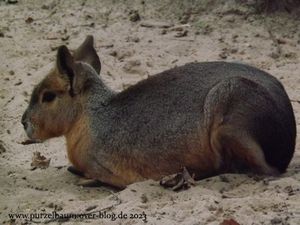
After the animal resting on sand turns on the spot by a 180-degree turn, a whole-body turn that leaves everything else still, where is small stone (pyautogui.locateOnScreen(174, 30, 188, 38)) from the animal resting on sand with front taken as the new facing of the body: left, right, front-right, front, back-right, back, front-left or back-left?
left

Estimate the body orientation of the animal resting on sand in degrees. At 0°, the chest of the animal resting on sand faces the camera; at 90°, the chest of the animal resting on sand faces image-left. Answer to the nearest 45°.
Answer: approximately 90°

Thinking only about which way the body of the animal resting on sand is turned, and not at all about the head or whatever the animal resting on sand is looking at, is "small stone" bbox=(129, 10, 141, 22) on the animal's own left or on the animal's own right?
on the animal's own right

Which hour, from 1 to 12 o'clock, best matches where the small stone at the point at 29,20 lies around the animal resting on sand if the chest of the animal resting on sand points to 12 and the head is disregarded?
The small stone is roughly at 2 o'clock from the animal resting on sand.

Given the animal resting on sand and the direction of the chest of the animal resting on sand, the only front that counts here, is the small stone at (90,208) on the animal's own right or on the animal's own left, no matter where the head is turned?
on the animal's own left

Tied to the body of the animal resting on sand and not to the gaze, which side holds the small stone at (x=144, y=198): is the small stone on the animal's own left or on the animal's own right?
on the animal's own left

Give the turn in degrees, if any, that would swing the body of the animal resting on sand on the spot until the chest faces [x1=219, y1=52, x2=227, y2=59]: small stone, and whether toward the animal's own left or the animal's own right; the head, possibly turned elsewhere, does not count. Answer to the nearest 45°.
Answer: approximately 90° to the animal's own right
